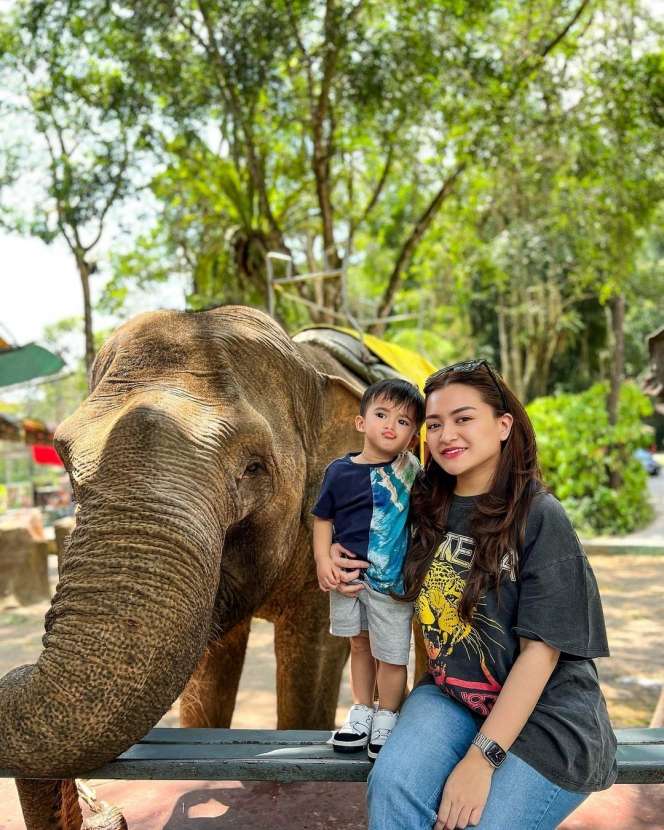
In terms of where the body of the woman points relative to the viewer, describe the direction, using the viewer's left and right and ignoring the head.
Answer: facing the viewer and to the left of the viewer

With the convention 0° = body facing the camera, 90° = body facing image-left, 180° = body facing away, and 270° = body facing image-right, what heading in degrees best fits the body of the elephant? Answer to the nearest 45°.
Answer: approximately 45°

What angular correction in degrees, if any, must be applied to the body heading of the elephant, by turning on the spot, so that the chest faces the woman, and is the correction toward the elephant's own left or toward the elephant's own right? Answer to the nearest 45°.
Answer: approximately 90° to the elephant's own left

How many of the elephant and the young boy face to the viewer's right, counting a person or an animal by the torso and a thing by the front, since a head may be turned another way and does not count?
0

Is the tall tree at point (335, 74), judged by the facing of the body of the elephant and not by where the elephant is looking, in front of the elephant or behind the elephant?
behind

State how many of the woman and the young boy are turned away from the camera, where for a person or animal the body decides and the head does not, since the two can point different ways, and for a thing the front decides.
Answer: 0

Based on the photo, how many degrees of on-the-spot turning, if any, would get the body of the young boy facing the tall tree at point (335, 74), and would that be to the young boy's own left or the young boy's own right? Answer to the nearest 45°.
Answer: approximately 180°

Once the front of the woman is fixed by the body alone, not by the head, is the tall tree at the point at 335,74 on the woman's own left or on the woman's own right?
on the woman's own right

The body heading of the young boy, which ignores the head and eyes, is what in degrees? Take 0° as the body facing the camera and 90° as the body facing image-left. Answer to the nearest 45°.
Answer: approximately 0°
